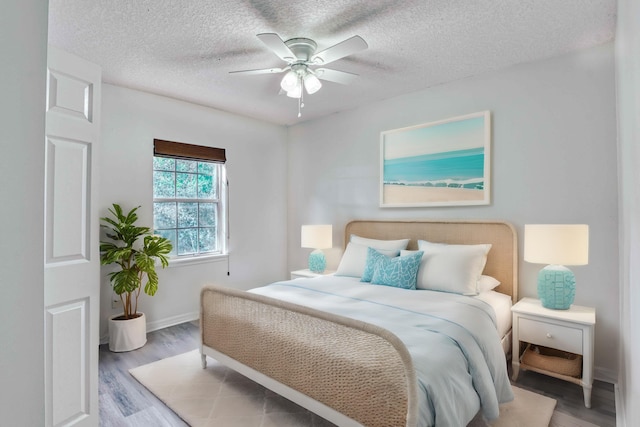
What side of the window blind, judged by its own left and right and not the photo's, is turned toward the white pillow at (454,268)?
front

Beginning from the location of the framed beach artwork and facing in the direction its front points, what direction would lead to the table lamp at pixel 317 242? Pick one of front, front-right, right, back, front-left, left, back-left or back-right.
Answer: front-right

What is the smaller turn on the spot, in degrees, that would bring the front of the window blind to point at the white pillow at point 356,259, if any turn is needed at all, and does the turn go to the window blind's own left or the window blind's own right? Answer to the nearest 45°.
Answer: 0° — it already faces it

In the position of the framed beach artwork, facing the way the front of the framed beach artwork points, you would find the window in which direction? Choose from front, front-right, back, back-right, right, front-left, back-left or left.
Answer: front-right

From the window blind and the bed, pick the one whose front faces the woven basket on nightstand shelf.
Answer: the window blind

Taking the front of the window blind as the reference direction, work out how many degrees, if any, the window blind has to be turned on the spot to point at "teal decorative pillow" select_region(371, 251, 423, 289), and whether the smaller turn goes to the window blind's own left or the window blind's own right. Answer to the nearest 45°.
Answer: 0° — it already faces it

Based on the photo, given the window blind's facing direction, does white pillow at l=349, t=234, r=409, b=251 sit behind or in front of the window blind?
in front

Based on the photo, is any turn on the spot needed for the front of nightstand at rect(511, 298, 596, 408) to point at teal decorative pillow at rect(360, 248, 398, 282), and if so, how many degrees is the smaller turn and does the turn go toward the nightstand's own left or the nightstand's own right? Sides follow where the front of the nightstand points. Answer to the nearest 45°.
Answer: approximately 45° to the nightstand's own right

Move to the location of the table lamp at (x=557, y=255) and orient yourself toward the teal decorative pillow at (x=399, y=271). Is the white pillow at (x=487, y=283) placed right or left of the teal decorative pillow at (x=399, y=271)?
right

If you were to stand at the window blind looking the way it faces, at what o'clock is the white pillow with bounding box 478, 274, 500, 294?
The white pillow is roughly at 12 o'clock from the window blind.

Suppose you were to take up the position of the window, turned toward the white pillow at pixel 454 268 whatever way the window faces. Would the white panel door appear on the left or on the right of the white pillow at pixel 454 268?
right

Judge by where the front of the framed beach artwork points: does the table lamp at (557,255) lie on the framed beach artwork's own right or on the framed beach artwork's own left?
on the framed beach artwork's own left

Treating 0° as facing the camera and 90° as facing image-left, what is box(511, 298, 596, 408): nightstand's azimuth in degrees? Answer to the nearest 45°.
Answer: approximately 45°

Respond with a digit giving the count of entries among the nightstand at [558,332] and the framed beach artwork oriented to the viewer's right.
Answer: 0

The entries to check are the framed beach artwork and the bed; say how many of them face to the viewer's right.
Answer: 0

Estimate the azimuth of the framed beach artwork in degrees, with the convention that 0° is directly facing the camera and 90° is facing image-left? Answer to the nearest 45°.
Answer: approximately 45°
